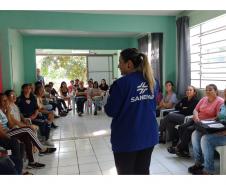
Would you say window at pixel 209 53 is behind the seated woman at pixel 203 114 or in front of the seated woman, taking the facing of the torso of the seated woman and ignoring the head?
behind

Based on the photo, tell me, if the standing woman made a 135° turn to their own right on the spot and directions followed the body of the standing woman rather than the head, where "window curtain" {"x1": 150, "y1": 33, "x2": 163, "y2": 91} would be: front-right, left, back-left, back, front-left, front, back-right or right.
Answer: left

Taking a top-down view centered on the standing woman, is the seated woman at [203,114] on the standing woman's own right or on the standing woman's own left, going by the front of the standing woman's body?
on the standing woman's own right

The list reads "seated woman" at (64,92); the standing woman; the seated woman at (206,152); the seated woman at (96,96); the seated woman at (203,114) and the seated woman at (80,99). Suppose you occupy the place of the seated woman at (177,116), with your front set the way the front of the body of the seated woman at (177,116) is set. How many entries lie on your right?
3

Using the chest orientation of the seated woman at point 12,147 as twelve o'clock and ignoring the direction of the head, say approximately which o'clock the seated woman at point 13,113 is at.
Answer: the seated woman at point 13,113 is roughly at 9 o'clock from the seated woman at point 12,147.

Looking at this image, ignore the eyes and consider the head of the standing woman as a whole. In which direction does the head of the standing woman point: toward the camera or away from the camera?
away from the camera

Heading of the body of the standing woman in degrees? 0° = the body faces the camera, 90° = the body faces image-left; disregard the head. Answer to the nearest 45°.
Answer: approximately 135°

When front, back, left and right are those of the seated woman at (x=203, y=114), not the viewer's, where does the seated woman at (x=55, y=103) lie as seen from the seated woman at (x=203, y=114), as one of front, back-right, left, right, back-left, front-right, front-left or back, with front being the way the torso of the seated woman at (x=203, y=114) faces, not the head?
right

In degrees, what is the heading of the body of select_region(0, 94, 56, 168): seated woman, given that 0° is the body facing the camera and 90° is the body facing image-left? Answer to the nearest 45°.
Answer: approximately 270°

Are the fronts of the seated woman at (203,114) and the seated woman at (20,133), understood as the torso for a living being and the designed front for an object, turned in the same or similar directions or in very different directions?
very different directions

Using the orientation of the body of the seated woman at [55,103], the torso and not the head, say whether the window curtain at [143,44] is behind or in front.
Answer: in front
